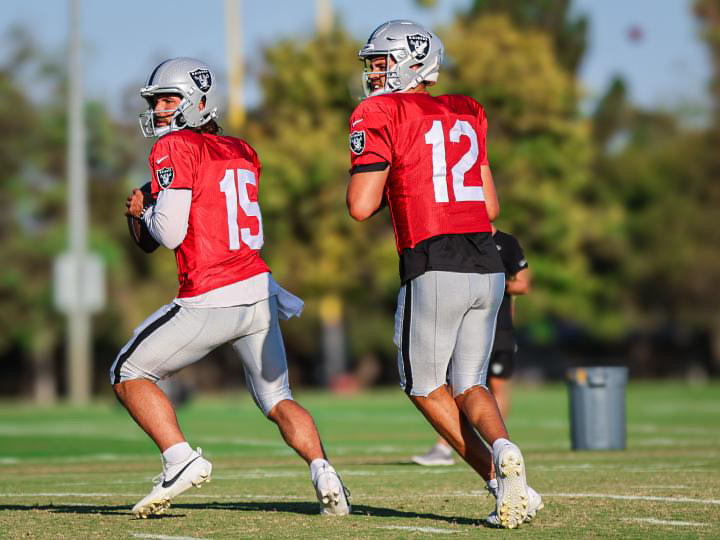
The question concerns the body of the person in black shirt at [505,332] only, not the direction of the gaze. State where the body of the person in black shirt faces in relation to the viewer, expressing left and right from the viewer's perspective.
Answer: facing to the left of the viewer

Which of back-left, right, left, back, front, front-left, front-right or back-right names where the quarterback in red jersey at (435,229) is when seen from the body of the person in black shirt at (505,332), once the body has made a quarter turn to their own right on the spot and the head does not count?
back

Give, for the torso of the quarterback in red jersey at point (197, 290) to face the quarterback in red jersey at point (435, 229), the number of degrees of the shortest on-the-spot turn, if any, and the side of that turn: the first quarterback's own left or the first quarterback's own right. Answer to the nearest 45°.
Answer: approximately 180°

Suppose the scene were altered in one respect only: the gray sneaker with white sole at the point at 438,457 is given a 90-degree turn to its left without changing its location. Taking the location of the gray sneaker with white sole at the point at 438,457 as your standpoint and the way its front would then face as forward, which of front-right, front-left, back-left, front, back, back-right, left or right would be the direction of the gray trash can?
back-left

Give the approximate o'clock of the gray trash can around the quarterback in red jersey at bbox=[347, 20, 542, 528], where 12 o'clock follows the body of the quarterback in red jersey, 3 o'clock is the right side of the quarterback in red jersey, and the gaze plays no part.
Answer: The gray trash can is roughly at 2 o'clock from the quarterback in red jersey.

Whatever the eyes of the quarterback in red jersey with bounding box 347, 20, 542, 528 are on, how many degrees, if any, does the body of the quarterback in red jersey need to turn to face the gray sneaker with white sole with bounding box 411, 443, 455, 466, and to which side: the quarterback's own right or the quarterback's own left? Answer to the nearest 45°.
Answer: approximately 45° to the quarterback's own right

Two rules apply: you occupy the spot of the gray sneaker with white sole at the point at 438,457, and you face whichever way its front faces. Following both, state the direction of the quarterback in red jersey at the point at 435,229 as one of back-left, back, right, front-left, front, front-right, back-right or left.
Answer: left

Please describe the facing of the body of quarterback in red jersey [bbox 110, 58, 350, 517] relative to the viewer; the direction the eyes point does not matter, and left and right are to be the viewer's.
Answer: facing away from the viewer and to the left of the viewer

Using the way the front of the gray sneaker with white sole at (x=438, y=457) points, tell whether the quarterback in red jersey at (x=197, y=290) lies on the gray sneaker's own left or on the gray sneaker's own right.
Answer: on the gray sneaker's own left

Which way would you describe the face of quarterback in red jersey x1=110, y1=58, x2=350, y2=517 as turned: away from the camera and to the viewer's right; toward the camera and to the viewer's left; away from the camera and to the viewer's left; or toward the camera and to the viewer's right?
toward the camera and to the viewer's left

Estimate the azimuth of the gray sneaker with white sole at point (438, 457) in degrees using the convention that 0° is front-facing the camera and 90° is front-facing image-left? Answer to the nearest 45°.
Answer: approximately 90°

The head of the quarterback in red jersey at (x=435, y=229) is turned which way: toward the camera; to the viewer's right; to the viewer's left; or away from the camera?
to the viewer's left

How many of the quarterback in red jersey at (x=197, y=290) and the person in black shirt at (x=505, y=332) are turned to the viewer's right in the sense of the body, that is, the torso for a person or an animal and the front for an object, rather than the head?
0

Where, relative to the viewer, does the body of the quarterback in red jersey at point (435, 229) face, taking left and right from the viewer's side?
facing away from the viewer and to the left of the viewer

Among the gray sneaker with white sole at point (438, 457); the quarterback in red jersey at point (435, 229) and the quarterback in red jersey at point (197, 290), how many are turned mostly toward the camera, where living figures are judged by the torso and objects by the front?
0
